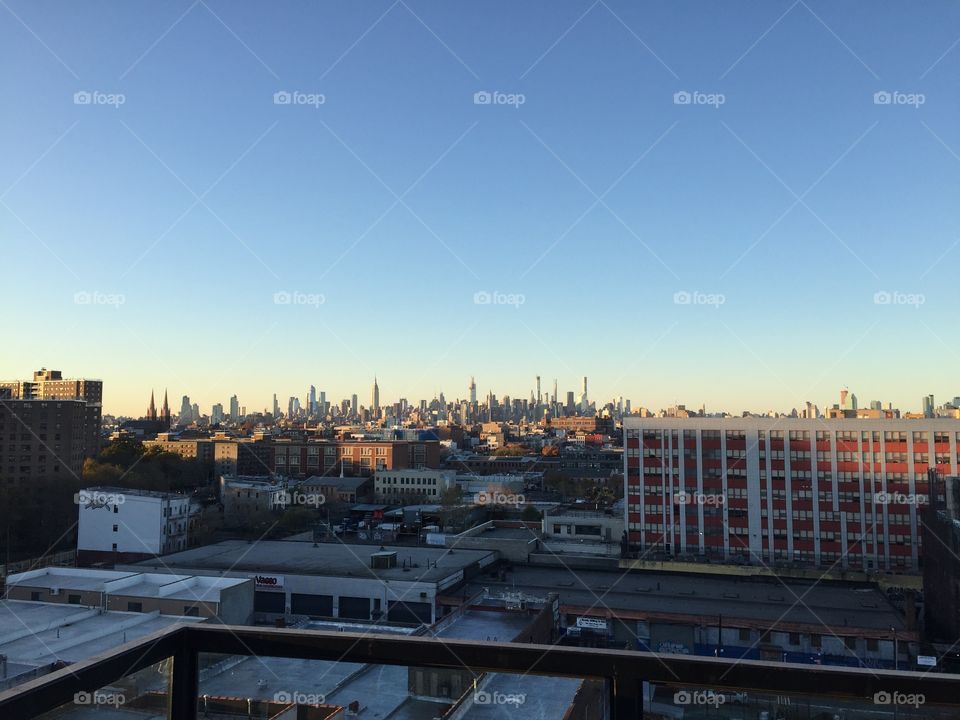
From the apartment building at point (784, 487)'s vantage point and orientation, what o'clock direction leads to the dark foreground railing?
The dark foreground railing is roughly at 12 o'clock from the apartment building.

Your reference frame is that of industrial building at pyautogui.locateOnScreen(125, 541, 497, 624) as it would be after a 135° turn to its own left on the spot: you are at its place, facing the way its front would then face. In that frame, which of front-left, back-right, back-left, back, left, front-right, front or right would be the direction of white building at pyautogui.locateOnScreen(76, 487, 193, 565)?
left

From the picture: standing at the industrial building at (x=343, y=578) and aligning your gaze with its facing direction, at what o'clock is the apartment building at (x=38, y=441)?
The apartment building is roughly at 5 o'clock from the industrial building.

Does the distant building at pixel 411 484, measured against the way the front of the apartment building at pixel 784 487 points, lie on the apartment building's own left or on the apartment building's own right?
on the apartment building's own right

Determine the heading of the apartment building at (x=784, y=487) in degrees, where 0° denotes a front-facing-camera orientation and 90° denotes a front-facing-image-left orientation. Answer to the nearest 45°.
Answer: approximately 0°

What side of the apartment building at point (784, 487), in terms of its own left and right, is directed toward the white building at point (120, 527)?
right

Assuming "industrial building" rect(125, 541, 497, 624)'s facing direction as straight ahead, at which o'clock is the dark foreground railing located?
The dark foreground railing is roughly at 12 o'clock from the industrial building.

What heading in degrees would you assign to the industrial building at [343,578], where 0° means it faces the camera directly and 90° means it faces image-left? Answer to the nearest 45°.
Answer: approximately 0°

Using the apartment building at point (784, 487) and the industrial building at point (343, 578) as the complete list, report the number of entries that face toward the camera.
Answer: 2

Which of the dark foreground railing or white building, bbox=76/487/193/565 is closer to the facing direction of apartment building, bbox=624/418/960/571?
the dark foreground railing

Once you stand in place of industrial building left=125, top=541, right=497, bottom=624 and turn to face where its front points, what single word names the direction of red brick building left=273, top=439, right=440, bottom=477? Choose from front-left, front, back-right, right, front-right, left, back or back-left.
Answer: back

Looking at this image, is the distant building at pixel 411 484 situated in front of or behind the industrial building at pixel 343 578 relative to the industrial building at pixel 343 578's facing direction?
behind

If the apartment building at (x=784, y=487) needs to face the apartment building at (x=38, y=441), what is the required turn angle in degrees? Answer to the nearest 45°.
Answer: approximately 90° to its right

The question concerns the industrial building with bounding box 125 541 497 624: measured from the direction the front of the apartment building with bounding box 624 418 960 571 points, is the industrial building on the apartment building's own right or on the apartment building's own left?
on the apartment building's own right
